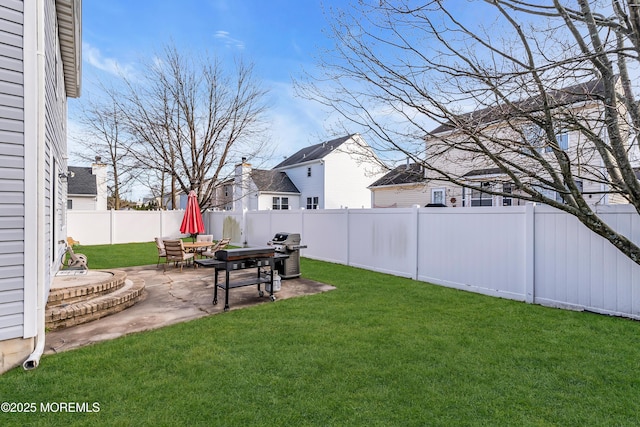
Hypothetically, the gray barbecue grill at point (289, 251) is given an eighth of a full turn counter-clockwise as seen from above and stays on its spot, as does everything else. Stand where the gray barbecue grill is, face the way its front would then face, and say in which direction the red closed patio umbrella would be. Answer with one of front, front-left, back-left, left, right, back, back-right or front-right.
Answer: back-right

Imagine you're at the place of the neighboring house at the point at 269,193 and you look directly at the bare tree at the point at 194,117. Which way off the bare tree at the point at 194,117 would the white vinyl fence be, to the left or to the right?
left

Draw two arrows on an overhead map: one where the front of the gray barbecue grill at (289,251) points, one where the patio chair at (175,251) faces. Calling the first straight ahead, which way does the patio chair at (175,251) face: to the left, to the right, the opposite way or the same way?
the opposite way

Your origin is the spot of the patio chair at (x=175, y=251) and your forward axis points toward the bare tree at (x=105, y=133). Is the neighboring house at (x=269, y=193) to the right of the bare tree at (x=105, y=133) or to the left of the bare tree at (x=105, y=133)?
right

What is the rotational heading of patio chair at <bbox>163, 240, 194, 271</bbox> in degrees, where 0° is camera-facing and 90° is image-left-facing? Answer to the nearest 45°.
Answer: approximately 225°

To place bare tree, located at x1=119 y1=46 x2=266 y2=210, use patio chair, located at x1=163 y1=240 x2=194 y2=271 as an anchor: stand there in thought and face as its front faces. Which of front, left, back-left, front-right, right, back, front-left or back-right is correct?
front-left

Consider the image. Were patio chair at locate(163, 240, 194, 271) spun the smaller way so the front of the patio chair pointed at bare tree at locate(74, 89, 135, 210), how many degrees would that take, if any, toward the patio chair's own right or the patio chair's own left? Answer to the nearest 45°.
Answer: approximately 45° to the patio chair's own left

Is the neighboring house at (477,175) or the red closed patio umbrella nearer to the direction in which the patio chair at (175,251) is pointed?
the red closed patio umbrella

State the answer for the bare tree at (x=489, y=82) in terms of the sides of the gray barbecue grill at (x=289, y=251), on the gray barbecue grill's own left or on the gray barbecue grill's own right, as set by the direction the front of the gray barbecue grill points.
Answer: on the gray barbecue grill's own left

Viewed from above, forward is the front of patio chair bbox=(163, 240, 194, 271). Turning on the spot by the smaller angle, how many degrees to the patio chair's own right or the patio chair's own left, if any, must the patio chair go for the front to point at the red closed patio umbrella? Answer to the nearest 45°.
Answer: approximately 45° to the patio chair's own left

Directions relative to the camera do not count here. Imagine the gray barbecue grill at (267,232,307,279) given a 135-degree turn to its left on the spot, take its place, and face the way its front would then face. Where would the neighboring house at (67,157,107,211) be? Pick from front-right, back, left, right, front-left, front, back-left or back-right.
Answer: back-left
